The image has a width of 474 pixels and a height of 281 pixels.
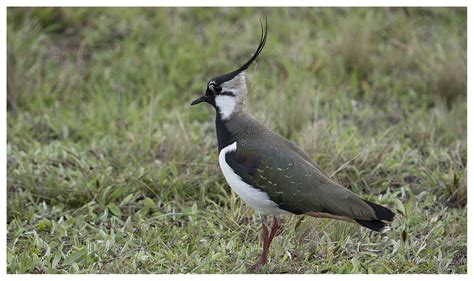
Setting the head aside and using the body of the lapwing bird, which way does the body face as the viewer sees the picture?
to the viewer's left
